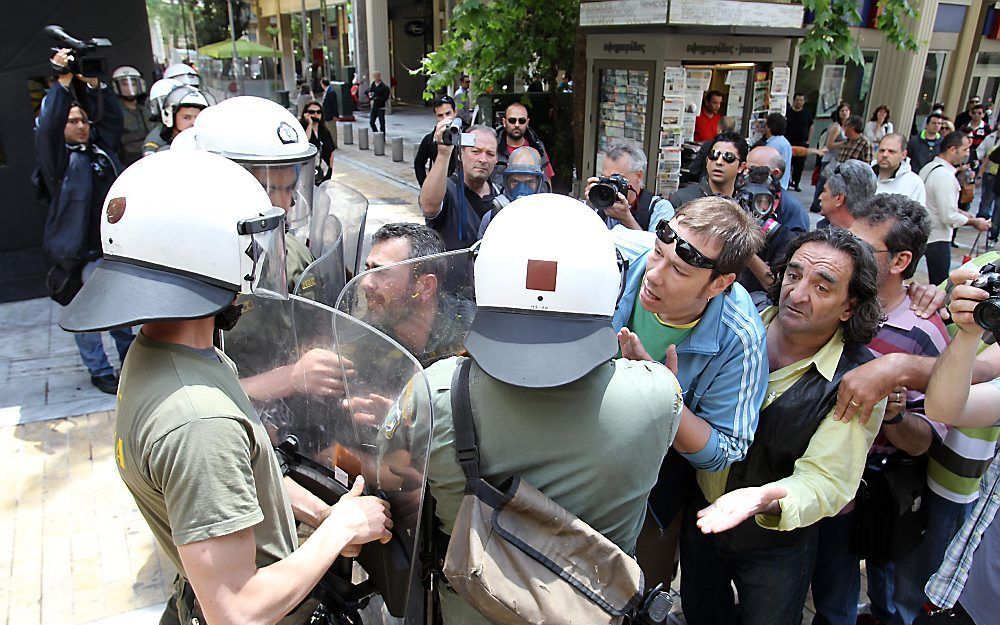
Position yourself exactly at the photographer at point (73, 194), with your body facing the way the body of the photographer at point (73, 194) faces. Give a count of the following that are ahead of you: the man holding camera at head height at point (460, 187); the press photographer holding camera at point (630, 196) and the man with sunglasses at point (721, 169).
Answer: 3

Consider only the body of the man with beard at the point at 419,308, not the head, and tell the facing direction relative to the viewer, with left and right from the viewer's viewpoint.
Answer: facing to the left of the viewer

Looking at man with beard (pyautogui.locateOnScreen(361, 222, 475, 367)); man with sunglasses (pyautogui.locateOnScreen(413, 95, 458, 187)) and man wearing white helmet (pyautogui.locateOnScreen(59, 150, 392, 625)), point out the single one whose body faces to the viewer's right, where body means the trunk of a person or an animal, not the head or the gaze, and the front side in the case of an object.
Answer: the man wearing white helmet

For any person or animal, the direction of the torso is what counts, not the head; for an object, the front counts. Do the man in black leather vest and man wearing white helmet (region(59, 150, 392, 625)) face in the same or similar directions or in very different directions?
very different directions

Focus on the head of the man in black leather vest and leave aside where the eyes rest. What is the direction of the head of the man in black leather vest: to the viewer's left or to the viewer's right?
to the viewer's left

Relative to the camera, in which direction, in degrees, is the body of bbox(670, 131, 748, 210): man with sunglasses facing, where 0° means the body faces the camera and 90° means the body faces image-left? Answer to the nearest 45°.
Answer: approximately 45°

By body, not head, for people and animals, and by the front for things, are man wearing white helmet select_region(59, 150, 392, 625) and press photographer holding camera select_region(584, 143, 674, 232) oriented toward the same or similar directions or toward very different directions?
very different directions

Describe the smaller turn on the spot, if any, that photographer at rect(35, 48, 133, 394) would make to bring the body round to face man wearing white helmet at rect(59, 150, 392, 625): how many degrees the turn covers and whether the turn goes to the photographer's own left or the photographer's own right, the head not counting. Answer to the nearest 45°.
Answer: approximately 45° to the photographer's own right

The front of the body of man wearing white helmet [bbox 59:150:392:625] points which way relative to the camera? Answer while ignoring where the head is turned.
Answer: to the viewer's right

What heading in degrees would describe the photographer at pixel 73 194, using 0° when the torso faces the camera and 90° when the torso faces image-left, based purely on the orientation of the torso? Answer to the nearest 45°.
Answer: approximately 315°

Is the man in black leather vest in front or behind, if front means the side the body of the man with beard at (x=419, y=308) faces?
behind
